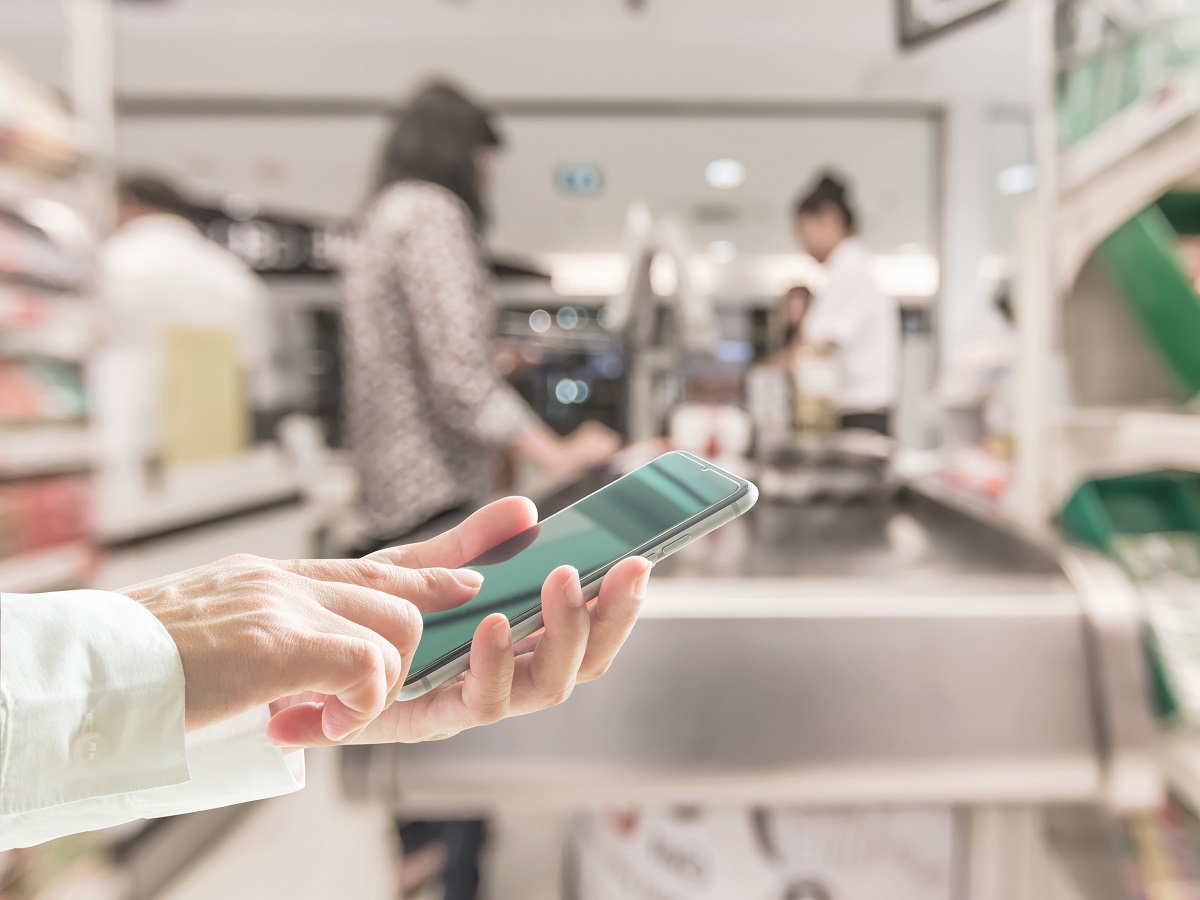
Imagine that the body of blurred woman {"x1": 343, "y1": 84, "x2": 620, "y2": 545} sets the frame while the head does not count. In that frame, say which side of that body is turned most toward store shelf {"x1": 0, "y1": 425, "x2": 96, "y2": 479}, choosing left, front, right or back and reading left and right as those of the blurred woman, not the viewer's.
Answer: back

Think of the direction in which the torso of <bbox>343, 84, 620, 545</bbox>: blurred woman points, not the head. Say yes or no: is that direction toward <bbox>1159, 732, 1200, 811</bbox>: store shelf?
no

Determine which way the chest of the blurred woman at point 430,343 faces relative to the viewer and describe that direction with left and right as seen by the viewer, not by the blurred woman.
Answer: facing away from the viewer and to the right of the viewer

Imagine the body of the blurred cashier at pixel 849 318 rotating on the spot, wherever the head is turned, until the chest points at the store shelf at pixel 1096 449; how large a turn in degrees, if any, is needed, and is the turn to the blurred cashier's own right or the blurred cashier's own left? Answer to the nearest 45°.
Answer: approximately 90° to the blurred cashier's own left

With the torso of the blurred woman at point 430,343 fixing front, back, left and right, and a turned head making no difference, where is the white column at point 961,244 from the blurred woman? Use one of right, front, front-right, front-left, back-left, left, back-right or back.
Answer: front

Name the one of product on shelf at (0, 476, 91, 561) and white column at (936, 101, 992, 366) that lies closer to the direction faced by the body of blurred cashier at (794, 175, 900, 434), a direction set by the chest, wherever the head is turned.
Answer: the product on shelf

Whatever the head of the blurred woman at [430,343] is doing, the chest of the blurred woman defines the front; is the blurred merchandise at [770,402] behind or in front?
in front

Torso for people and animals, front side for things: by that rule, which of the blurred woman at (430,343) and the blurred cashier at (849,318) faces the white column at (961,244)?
the blurred woman

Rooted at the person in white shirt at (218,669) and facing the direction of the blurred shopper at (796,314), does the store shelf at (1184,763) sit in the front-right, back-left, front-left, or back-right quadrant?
front-right

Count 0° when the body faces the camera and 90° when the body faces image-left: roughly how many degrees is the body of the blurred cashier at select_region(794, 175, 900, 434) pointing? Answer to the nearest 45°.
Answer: approximately 90°

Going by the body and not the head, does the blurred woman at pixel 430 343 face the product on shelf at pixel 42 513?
no
